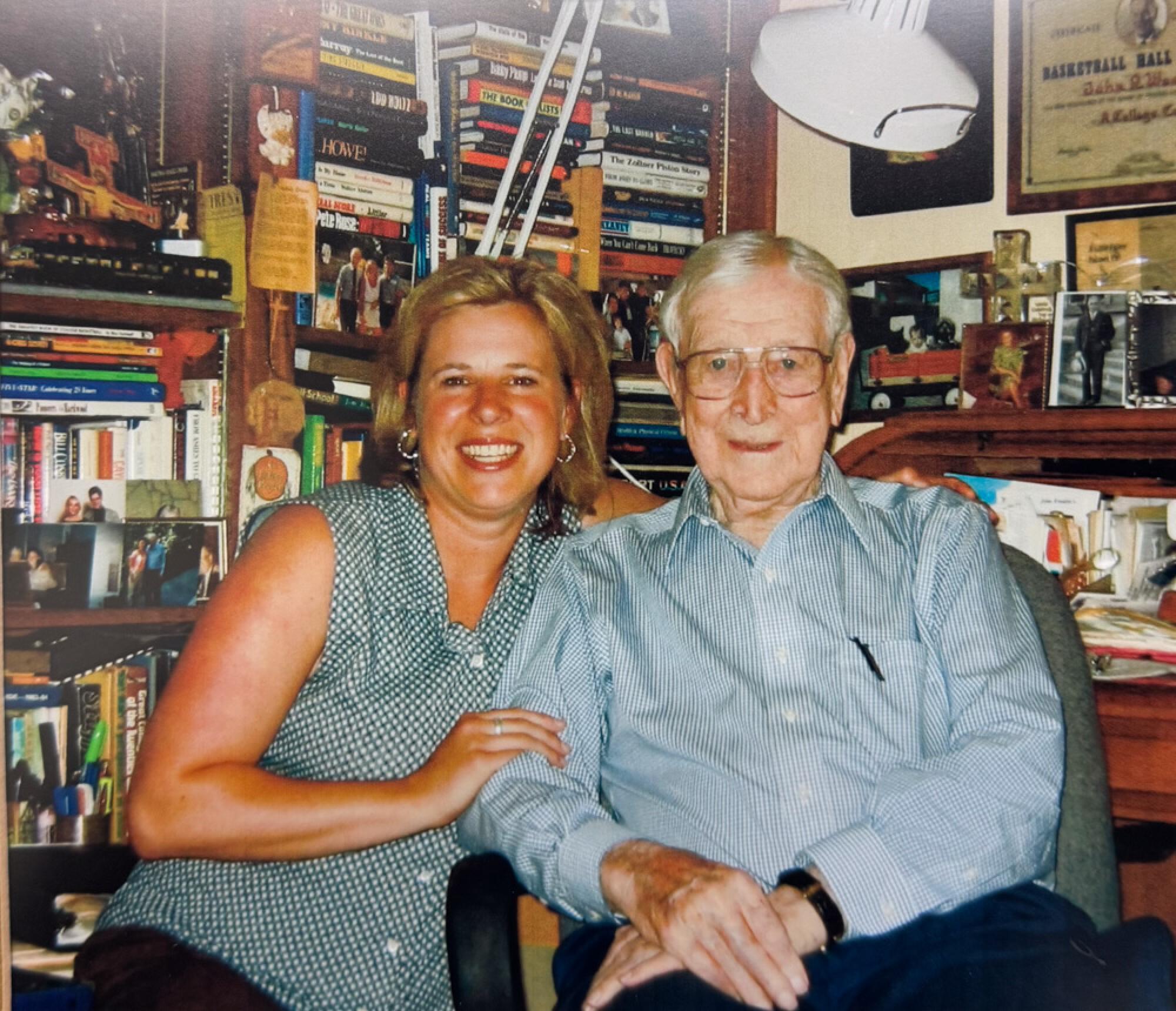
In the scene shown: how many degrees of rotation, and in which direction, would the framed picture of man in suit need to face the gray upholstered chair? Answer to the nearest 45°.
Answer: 0° — it already faces it

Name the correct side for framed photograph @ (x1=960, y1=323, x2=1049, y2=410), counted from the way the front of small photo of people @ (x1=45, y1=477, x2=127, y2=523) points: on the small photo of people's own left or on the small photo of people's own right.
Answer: on the small photo of people's own left

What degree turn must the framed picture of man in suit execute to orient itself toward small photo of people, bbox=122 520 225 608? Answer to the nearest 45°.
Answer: approximately 90° to its right

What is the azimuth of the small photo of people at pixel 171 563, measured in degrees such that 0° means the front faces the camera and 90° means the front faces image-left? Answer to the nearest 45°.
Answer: approximately 0°

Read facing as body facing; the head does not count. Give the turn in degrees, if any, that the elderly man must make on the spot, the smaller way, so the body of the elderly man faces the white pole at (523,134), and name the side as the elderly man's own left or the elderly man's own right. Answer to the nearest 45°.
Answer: approximately 135° to the elderly man's own right

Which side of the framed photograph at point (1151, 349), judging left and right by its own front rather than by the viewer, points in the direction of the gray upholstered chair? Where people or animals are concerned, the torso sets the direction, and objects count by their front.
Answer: front

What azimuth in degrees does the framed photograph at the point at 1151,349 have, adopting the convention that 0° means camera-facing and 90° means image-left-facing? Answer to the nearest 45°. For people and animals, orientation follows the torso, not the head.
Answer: approximately 0°
